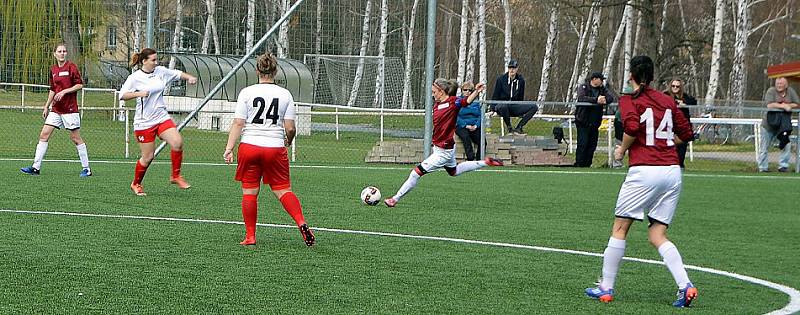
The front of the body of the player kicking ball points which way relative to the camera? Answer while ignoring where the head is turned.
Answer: to the viewer's left

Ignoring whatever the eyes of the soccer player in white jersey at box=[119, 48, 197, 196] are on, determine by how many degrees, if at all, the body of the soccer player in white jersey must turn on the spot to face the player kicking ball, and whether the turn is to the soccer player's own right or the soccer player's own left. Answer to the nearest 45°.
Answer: approximately 45° to the soccer player's own left

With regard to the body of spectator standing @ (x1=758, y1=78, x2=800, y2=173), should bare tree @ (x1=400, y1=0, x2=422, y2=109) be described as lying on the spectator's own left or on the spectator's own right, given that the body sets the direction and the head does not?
on the spectator's own right

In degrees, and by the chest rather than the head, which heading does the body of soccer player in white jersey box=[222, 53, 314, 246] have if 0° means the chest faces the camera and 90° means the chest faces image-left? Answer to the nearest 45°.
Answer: approximately 180°

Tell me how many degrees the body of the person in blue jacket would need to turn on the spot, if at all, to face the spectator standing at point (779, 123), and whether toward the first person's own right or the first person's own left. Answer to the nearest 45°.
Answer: approximately 90° to the first person's own left

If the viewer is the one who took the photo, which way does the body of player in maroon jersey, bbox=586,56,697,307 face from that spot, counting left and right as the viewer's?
facing away from the viewer and to the left of the viewer

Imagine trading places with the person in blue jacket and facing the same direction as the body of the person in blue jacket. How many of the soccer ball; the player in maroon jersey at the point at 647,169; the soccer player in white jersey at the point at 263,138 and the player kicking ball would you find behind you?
0

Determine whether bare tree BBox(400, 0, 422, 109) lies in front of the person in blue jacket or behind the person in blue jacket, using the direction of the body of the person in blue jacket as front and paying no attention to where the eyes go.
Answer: behind

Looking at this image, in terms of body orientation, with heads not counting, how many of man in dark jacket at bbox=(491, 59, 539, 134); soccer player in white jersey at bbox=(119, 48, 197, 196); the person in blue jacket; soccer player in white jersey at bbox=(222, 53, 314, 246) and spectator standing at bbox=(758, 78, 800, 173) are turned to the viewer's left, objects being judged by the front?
0

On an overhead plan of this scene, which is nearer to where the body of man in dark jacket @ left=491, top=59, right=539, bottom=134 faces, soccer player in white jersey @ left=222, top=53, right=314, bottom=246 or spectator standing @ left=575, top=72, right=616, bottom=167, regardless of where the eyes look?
the soccer player in white jersey

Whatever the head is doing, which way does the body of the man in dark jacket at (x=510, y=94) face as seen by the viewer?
toward the camera

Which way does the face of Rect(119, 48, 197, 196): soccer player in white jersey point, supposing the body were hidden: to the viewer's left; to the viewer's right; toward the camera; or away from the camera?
to the viewer's right

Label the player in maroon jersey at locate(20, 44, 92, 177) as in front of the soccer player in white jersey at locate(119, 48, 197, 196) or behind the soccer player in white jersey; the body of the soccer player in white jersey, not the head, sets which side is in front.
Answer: behind

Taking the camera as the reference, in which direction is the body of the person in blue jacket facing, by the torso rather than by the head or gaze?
toward the camera

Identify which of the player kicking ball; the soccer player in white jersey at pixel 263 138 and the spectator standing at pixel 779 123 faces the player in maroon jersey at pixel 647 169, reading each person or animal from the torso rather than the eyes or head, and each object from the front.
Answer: the spectator standing

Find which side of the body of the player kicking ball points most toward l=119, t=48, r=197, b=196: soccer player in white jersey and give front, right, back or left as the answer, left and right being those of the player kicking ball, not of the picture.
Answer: front
